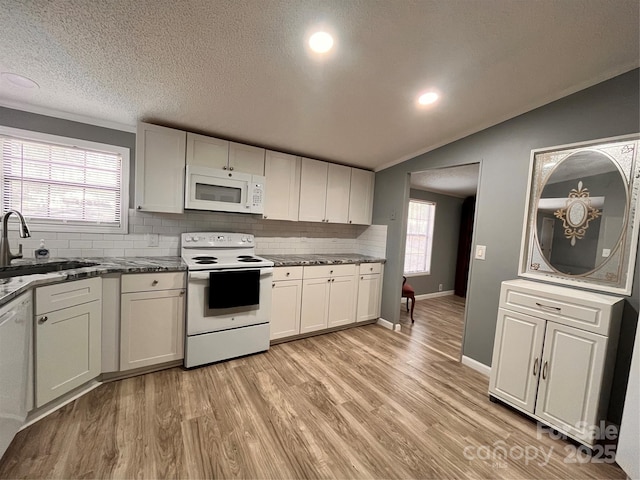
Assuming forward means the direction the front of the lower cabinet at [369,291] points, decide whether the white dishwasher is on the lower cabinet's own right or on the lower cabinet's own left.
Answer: on the lower cabinet's own right

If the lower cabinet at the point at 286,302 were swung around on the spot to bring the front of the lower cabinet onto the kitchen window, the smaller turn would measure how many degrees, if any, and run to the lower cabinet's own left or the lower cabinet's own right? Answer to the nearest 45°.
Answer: approximately 135° to the lower cabinet's own right

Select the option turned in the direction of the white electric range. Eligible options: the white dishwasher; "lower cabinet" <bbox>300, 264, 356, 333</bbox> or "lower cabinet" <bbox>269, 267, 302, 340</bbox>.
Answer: the white dishwasher

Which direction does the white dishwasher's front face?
to the viewer's right

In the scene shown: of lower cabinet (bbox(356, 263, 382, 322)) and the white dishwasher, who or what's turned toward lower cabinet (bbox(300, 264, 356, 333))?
the white dishwasher

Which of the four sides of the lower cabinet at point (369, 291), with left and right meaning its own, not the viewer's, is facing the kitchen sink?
right

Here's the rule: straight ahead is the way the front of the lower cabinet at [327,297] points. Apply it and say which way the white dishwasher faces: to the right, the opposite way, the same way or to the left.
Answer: to the left

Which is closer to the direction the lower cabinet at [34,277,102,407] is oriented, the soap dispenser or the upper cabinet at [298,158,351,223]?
the upper cabinet

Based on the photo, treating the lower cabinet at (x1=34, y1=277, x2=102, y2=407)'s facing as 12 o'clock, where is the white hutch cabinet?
The white hutch cabinet is roughly at 12 o'clock from the lower cabinet.

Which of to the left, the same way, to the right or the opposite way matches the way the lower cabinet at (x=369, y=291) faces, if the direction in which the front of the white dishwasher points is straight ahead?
to the right

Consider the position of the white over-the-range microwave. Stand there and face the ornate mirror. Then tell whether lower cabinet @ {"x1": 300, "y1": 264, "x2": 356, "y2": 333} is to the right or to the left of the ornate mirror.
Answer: left
